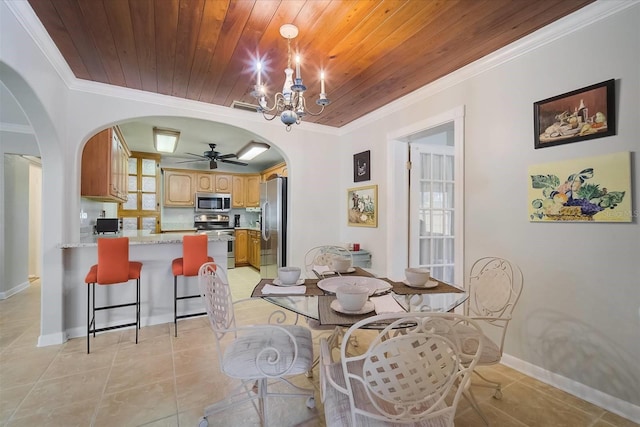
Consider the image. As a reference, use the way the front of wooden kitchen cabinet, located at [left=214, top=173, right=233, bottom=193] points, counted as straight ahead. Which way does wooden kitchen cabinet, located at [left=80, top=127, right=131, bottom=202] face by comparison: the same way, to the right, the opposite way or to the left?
to the left

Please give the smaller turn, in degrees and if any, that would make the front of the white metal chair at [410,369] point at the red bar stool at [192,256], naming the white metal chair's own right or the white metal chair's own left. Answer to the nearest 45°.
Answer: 0° — it already faces it

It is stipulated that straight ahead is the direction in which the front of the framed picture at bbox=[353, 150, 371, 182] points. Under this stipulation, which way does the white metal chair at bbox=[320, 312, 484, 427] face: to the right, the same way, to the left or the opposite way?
to the right

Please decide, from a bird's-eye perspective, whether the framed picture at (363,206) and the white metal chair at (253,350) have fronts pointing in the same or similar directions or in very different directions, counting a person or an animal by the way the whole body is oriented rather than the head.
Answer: very different directions

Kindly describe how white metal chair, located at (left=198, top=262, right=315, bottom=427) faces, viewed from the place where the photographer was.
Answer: facing to the right of the viewer

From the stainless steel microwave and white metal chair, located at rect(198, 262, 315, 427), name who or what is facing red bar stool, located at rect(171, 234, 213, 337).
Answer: the stainless steel microwave

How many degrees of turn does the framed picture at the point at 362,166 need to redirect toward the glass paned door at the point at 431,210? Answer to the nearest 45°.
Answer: approximately 135° to its left

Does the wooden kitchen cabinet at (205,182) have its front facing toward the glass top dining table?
yes

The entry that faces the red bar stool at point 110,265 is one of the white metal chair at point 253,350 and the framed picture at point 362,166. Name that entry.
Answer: the framed picture

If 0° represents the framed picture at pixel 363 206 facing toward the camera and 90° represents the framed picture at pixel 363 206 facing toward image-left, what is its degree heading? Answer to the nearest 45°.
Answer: approximately 45°

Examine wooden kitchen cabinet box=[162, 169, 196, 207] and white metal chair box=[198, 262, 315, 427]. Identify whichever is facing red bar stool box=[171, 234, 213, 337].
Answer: the wooden kitchen cabinet
